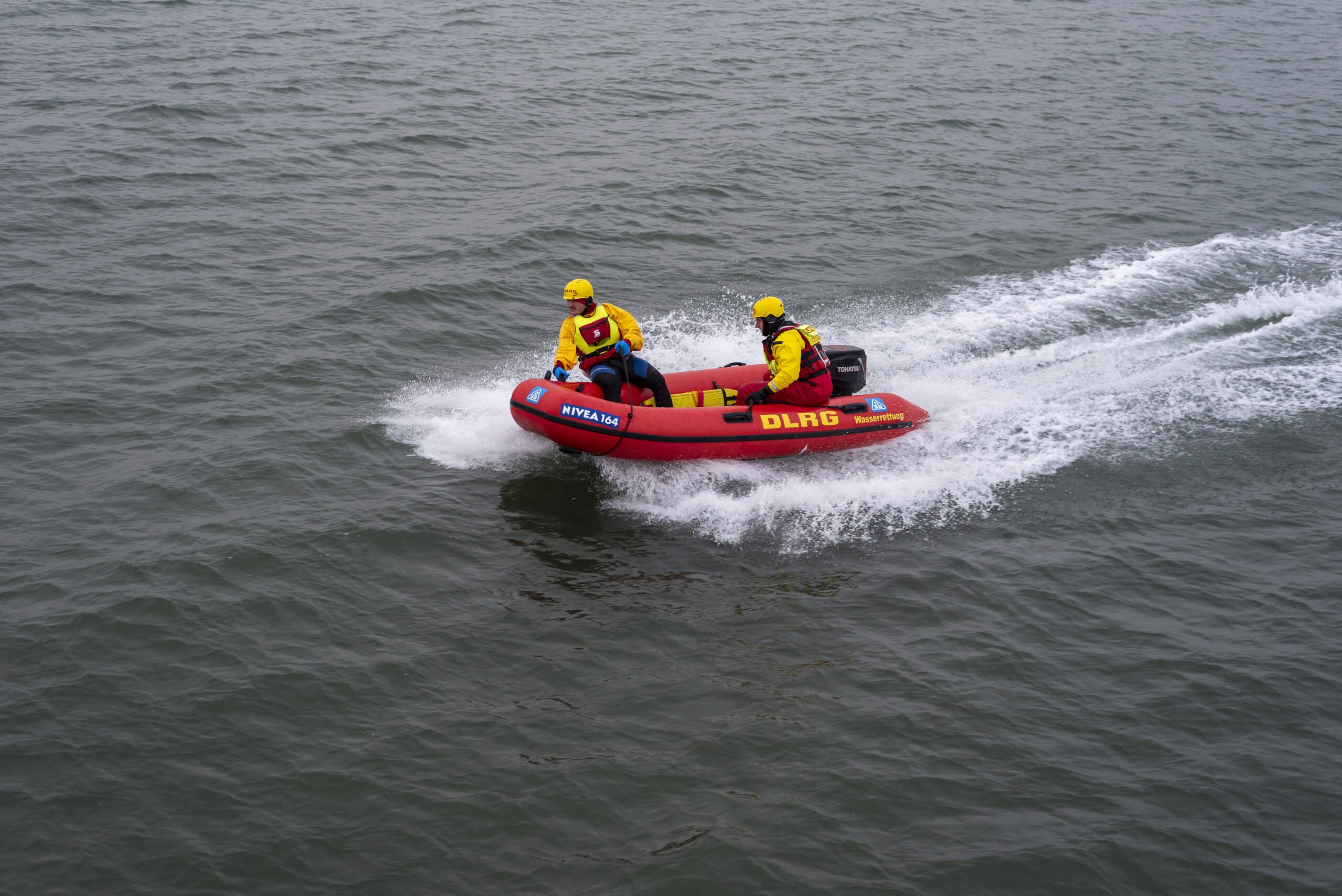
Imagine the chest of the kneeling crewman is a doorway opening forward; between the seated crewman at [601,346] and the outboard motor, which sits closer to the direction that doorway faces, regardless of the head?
the seated crewman

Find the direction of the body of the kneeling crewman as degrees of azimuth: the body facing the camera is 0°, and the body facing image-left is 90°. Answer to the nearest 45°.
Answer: approximately 90°

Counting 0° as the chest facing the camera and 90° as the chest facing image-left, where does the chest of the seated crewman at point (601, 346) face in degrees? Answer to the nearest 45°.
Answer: approximately 45°

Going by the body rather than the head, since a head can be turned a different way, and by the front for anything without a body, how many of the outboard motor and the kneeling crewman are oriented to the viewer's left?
2

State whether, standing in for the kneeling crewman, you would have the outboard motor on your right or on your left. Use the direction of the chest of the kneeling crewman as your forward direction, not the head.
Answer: on your right

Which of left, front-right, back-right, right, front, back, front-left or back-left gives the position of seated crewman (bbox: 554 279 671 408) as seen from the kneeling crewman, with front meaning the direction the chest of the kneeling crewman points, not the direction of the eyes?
front

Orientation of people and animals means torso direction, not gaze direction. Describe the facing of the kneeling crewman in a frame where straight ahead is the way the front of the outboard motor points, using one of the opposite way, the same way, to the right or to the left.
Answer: the same way

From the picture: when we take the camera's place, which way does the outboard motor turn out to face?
facing to the left of the viewer
